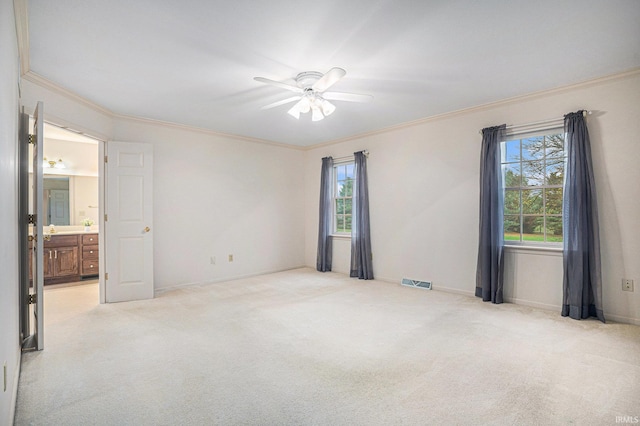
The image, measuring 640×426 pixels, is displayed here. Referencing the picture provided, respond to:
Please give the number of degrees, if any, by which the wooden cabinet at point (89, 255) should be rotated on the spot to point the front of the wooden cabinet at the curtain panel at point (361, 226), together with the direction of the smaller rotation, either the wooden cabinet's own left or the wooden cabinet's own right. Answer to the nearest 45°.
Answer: approximately 45° to the wooden cabinet's own left

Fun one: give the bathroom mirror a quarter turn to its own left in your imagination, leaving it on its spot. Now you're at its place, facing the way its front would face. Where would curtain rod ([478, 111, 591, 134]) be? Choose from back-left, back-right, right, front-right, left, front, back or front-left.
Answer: front-right

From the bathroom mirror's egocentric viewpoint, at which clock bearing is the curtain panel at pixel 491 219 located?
The curtain panel is roughly at 11 o'clock from the bathroom mirror.

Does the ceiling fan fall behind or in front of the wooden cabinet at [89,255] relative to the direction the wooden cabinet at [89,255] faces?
in front

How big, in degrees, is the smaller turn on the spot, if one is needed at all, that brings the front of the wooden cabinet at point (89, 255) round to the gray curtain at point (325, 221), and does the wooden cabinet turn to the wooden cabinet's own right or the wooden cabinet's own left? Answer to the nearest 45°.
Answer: approximately 45° to the wooden cabinet's own left

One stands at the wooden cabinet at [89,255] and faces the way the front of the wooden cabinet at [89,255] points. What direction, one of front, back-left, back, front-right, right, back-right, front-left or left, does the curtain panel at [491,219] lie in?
front-left

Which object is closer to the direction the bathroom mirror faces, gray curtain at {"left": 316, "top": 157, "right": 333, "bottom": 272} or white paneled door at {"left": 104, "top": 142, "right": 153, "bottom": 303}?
the white paneled door

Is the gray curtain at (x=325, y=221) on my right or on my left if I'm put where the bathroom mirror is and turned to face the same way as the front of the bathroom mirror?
on my left

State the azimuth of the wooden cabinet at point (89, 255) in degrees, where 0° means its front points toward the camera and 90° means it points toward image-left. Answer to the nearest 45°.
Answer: approximately 0°

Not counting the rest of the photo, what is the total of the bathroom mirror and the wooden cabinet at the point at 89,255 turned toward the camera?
2

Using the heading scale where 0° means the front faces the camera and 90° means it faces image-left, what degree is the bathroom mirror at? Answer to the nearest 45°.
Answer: approximately 0°
